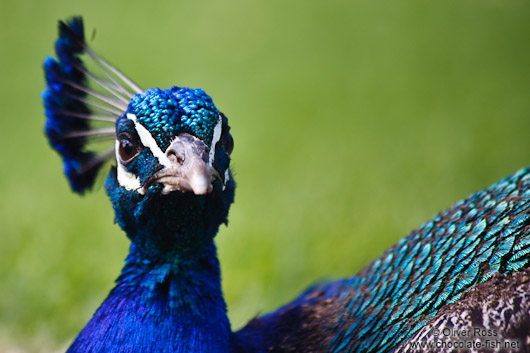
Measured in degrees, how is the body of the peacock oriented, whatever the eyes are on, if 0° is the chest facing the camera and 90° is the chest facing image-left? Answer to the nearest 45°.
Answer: approximately 45°
